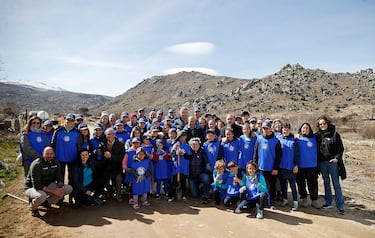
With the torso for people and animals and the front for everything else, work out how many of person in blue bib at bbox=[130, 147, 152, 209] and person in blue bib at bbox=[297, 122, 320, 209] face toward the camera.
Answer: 2

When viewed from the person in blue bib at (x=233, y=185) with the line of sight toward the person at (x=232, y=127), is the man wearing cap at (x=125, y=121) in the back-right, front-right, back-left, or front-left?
front-left

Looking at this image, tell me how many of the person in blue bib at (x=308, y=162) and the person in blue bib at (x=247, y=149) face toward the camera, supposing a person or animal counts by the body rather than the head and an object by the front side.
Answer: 2

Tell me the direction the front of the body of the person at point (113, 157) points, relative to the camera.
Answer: toward the camera

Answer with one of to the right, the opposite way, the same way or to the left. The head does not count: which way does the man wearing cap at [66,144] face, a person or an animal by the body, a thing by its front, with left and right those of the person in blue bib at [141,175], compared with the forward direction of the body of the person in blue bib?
the same way

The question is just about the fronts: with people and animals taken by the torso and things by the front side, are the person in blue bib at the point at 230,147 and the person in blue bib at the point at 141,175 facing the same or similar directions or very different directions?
same or similar directions

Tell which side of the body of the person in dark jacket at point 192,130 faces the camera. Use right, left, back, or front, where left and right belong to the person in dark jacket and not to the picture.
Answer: front

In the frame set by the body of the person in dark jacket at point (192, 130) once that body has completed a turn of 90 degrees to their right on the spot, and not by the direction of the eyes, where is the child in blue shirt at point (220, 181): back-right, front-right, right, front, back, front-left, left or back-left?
back-left

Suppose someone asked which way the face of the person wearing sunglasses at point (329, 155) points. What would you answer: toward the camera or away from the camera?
toward the camera

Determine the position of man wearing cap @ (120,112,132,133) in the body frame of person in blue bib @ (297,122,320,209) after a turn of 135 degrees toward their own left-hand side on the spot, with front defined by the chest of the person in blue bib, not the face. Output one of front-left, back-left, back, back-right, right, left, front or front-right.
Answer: back-left

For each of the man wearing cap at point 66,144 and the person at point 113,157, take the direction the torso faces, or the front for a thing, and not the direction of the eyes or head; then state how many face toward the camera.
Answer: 2

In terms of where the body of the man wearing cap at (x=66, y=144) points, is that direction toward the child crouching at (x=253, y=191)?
no

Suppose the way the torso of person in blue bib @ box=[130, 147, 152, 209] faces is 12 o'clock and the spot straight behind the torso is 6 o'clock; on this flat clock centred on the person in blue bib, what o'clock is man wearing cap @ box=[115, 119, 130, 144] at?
The man wearing cap is roughly at 5 o'clock from the person in blue bib.

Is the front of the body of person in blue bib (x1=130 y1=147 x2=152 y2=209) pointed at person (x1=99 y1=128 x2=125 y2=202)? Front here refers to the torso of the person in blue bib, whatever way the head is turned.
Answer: no

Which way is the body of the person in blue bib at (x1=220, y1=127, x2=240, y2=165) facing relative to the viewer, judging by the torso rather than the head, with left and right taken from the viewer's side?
facing the viewer

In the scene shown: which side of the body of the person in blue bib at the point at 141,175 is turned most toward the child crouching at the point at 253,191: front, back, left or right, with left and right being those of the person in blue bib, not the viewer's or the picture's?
left

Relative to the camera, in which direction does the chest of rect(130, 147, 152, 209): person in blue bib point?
toward the camera

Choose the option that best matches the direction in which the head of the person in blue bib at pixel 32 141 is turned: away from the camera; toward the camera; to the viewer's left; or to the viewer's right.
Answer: toward the camera
